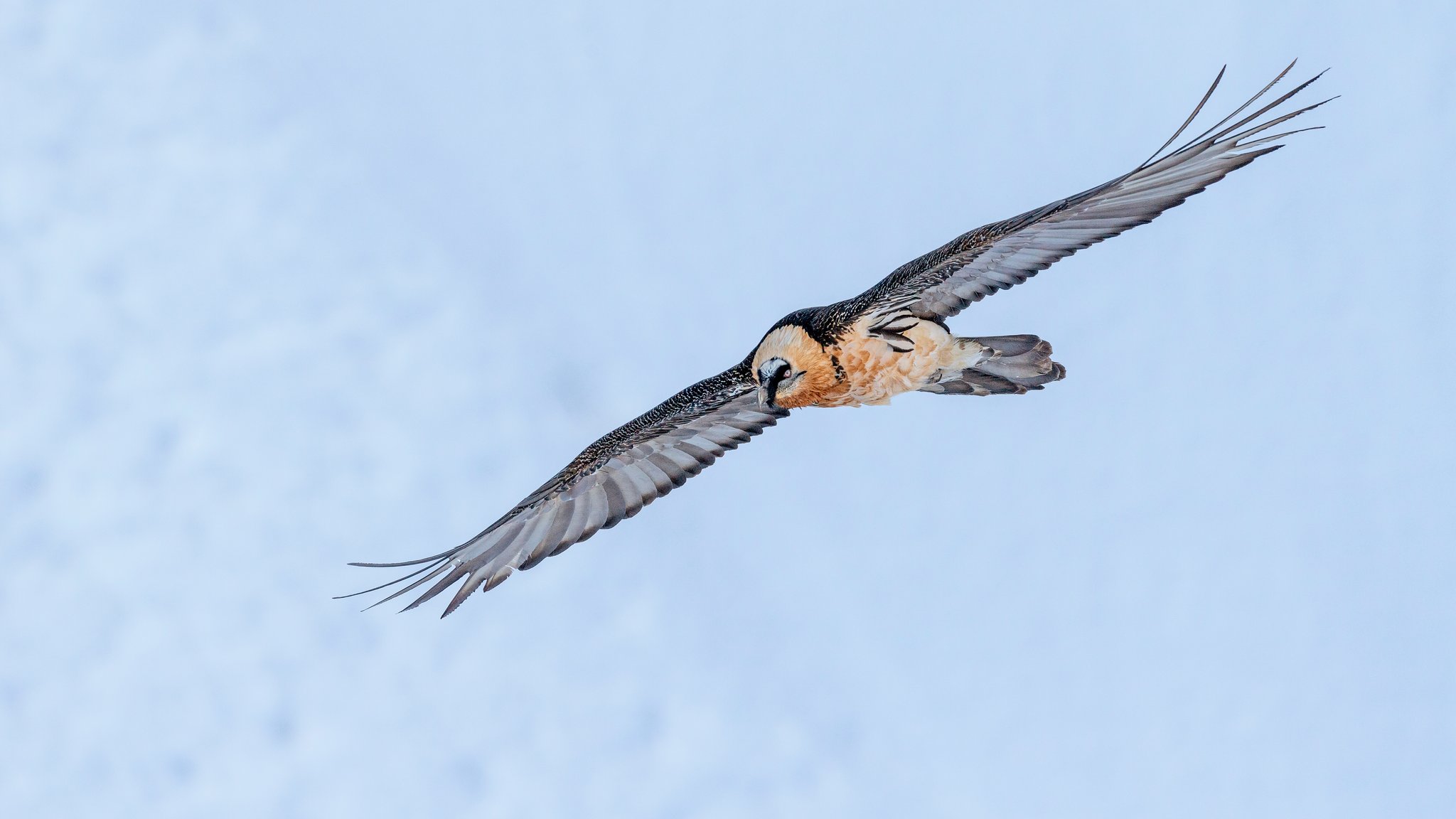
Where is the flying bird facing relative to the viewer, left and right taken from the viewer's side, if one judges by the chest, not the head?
facing the viewer and to the left of the viewer
